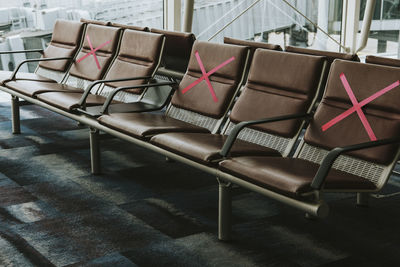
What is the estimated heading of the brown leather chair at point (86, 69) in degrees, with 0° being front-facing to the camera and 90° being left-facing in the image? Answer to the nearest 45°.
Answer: approximately 45°

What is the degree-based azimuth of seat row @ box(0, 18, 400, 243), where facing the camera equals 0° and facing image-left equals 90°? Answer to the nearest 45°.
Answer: approximately 45°
